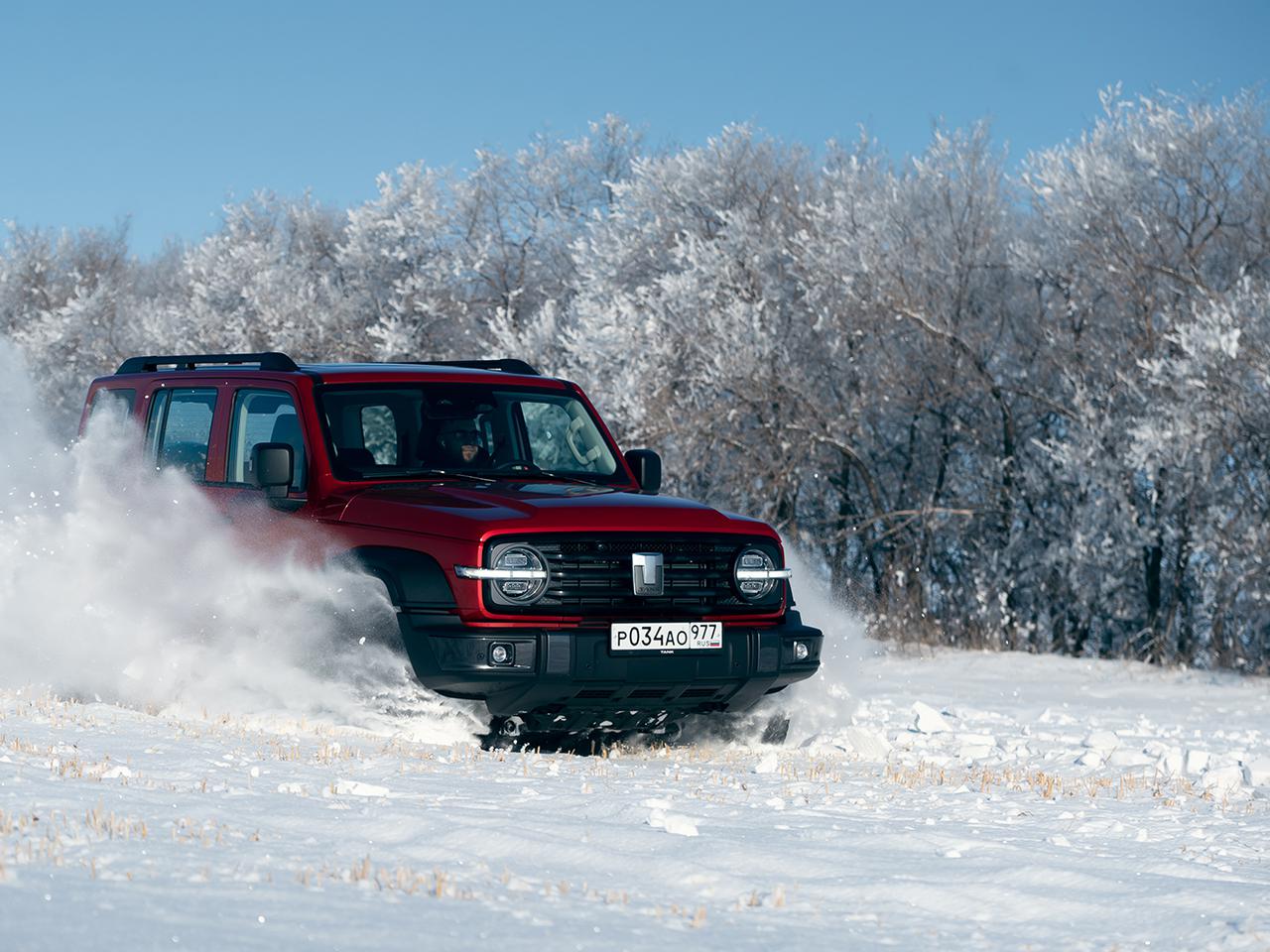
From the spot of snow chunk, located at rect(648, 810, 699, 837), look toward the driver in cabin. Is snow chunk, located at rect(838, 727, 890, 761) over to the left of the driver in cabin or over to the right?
right

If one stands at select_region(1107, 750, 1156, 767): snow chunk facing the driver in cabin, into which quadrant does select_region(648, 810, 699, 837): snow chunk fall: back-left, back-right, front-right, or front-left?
front-left

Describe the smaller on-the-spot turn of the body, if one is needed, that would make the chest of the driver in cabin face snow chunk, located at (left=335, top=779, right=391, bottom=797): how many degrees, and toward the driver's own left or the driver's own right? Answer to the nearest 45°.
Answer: approximately 45° to the driver's own right

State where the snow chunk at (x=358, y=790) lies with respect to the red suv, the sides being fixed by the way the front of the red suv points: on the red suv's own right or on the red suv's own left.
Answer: on the red suv's own right

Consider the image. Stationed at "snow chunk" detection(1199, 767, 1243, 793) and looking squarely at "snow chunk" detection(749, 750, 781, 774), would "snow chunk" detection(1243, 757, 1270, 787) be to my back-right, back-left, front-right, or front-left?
back-right

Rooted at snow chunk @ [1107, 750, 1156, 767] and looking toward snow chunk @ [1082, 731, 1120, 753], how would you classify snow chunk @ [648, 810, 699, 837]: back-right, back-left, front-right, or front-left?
back-left

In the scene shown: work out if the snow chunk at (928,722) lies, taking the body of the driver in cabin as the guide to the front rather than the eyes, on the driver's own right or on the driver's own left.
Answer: on the driver's own left

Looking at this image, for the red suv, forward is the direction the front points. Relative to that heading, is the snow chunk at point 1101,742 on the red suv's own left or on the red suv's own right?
on the red suv's own left

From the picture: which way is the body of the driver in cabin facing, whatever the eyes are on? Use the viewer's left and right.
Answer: facing the viewer and to the right of the viewer

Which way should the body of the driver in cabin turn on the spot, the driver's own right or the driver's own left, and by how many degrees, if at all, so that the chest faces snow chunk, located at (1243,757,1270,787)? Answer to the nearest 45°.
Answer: approximately 45° to the driver's own left

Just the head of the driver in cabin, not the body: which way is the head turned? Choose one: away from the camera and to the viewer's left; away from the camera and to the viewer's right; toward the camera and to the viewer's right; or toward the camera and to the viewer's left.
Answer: toward the camera and to the viewer's right

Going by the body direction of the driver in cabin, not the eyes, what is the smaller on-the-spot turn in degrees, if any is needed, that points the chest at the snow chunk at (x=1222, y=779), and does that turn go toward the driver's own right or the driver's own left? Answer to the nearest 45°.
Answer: approximately 45° to the driver's own left

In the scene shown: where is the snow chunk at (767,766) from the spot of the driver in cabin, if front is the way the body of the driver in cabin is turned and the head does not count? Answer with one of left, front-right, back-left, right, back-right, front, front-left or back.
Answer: front

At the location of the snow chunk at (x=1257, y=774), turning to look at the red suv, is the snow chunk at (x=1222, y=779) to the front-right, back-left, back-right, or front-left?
front-left

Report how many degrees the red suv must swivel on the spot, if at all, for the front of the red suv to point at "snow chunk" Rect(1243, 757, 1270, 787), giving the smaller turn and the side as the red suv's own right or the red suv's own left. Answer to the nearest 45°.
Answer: approximately 45° to the red suv's own left
